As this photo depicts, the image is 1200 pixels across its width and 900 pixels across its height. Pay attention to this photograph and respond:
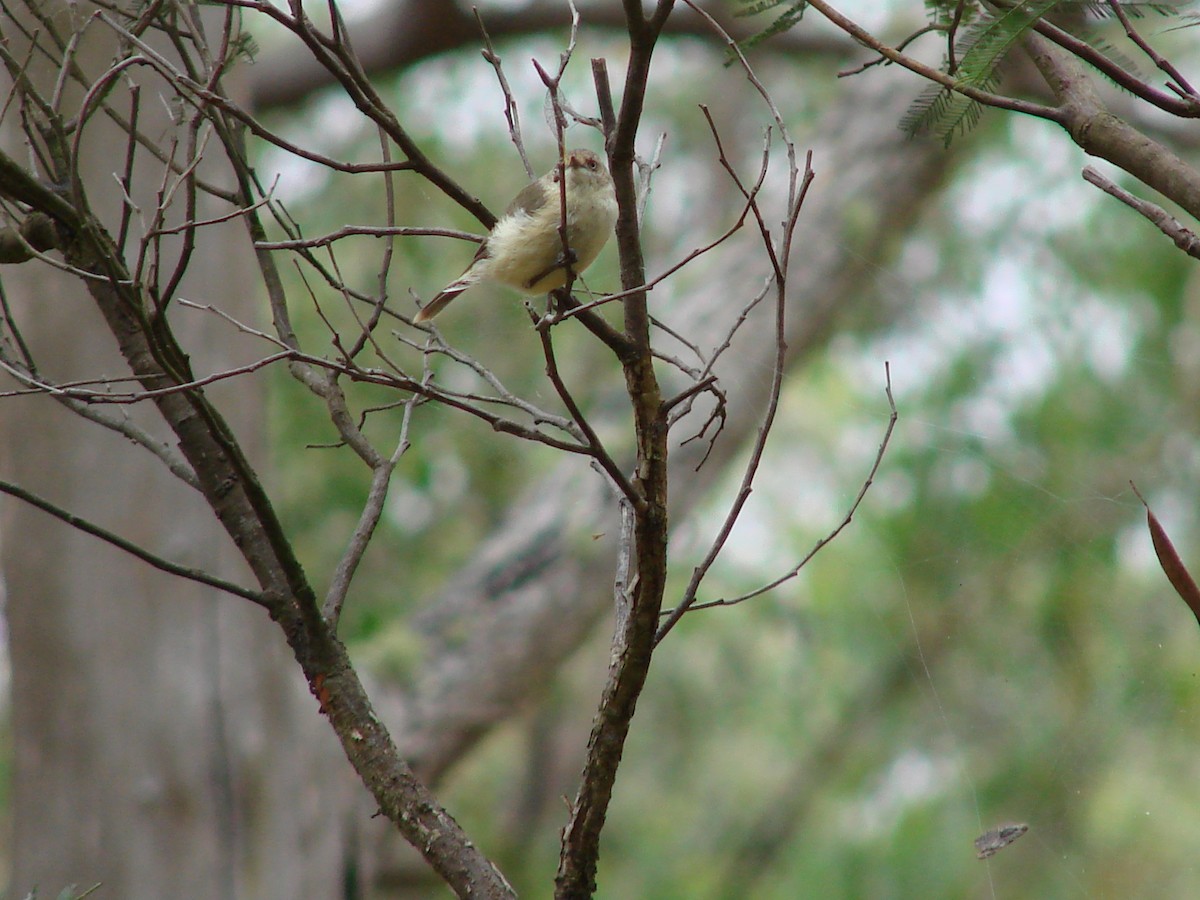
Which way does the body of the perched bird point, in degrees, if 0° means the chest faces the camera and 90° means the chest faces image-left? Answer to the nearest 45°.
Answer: approximately 315°
